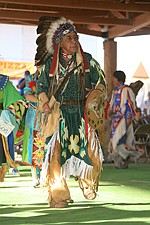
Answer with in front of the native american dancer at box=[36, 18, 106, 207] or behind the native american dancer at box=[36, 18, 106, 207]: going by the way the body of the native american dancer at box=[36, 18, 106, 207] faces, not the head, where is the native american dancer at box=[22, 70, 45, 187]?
behind

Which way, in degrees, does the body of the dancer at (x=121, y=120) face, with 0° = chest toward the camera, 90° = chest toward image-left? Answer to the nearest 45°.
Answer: approximately 45°

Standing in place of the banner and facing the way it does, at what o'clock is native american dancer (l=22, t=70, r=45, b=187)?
The native american dancer is roughly at 12 o'clock from the banner.

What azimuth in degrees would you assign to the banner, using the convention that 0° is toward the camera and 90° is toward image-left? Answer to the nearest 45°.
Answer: approximately 0°

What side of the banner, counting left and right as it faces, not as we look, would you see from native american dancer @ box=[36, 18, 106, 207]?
front

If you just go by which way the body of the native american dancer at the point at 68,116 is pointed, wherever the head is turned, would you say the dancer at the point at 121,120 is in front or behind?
behind

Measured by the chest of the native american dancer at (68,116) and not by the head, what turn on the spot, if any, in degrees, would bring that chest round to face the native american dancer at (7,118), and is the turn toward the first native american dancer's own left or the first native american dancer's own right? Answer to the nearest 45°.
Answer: approximately 135° to the first native american dancer's own right
